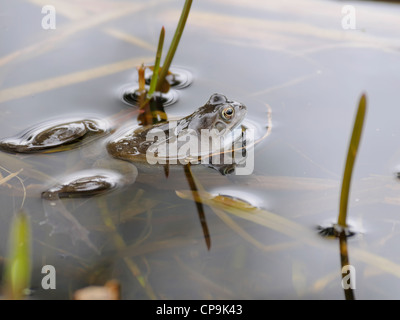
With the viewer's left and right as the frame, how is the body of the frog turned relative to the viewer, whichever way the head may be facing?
facing to the right of the viewer

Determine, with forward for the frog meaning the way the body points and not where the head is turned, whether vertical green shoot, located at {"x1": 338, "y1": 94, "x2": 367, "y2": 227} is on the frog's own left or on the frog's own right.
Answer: on the frog's own right

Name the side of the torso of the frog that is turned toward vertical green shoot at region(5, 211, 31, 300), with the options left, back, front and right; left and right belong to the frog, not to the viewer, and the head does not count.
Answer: right

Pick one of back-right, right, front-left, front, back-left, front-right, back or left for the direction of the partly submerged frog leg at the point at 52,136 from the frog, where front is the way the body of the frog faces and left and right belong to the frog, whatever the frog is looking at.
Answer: back

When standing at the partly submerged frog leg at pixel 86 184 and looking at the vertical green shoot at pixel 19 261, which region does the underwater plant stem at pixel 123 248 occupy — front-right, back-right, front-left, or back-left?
front-left
